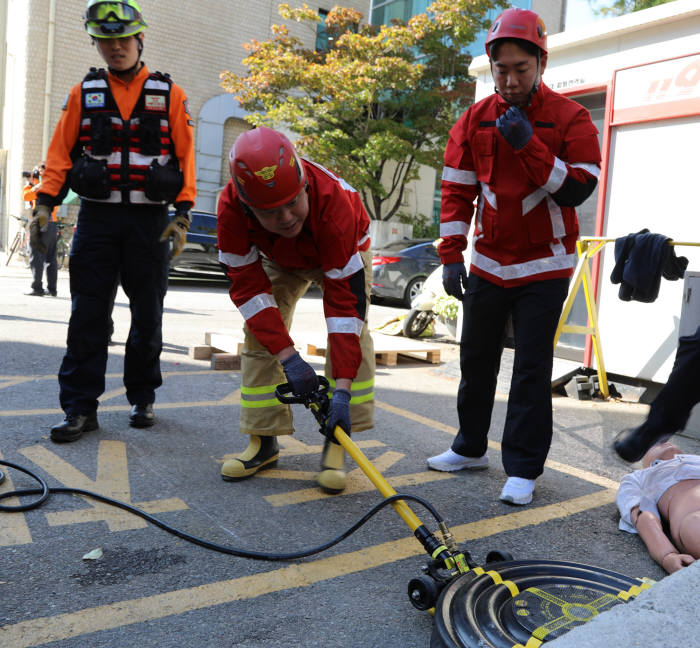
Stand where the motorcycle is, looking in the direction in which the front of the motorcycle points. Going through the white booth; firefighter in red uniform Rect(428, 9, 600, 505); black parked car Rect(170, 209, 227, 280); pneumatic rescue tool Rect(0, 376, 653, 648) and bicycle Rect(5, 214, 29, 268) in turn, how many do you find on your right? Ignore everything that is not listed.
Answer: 2

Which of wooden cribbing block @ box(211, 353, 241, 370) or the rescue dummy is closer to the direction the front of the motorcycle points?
the wooden cribbing block

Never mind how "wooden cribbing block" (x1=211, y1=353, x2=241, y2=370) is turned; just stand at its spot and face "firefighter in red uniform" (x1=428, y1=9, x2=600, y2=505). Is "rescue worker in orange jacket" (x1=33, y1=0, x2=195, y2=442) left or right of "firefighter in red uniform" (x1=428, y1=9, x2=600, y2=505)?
right

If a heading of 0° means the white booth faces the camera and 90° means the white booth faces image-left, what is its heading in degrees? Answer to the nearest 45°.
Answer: approximately 45°

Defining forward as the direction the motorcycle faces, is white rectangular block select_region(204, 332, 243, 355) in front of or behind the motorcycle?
in front

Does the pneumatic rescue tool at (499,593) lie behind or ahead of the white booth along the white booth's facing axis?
ahead

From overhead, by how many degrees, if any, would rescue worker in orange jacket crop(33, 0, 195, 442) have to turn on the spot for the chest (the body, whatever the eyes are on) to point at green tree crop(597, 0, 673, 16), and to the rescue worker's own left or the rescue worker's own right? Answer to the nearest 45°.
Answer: approximately 135° to the rescue worker's own left

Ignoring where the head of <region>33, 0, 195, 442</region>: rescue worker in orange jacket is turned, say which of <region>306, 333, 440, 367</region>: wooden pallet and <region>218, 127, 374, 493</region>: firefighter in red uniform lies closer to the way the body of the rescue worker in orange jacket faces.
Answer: the firefighter in red uniform
